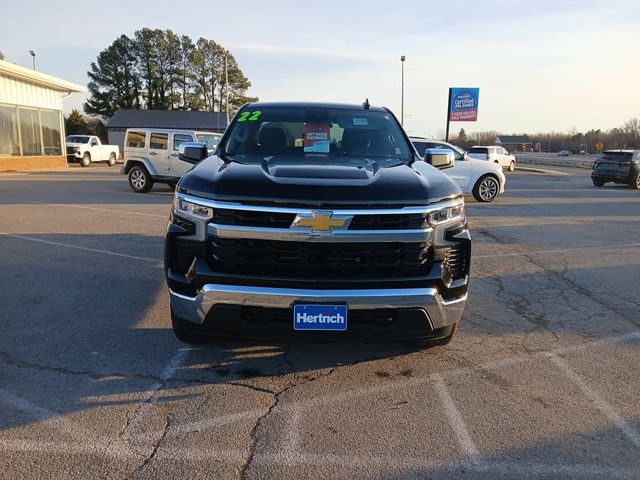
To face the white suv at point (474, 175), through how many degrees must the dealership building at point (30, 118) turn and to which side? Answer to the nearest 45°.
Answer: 0° — it already faces it

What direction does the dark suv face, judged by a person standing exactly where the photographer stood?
facing away from the viewer and to the right of the viewer

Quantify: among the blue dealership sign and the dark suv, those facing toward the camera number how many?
1

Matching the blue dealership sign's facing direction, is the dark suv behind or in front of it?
in front

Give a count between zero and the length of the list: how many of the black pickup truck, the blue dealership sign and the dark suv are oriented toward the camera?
2

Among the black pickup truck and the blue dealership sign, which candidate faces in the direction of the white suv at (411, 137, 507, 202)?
the blue dealership sign

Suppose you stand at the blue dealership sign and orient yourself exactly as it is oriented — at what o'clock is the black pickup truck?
The black pickup truck is roughly at 12 o'clock from the blue dealership sign.

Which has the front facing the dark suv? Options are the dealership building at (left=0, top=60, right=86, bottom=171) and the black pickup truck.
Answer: the dealership building

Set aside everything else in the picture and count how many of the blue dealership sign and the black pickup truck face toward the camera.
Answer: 2

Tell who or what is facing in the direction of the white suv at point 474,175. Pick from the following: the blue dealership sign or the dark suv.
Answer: the blue dealership sign

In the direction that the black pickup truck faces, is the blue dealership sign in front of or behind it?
behind
